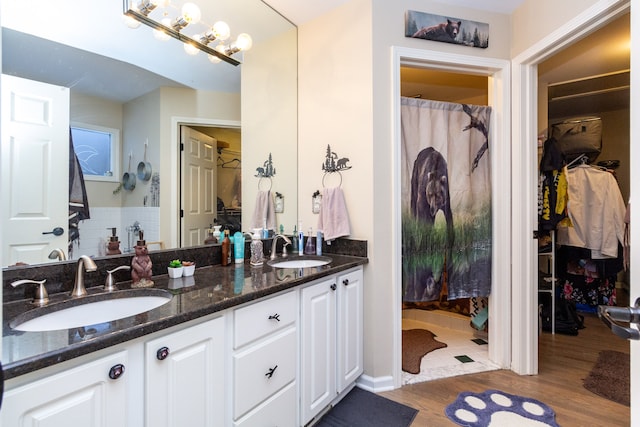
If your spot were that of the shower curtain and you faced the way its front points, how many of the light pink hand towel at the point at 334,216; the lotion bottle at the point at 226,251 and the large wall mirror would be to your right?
3

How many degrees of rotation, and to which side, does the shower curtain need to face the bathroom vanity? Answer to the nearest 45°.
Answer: approximately 90° to its right

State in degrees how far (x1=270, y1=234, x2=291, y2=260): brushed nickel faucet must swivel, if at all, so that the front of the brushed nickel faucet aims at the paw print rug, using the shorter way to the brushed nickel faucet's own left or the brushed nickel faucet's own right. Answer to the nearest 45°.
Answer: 0° — it already faces it

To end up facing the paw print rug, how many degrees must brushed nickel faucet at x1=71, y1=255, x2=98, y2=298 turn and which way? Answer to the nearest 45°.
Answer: approximately 45° to its left

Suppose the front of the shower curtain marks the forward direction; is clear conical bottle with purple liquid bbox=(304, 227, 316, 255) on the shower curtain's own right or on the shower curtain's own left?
on the shower curtain's own right

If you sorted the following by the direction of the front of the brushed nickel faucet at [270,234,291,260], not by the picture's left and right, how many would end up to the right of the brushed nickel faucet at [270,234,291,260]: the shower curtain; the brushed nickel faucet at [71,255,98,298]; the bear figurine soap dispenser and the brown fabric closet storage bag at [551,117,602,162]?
2

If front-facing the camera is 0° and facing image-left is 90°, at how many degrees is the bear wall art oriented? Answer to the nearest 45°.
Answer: approximately 315°
